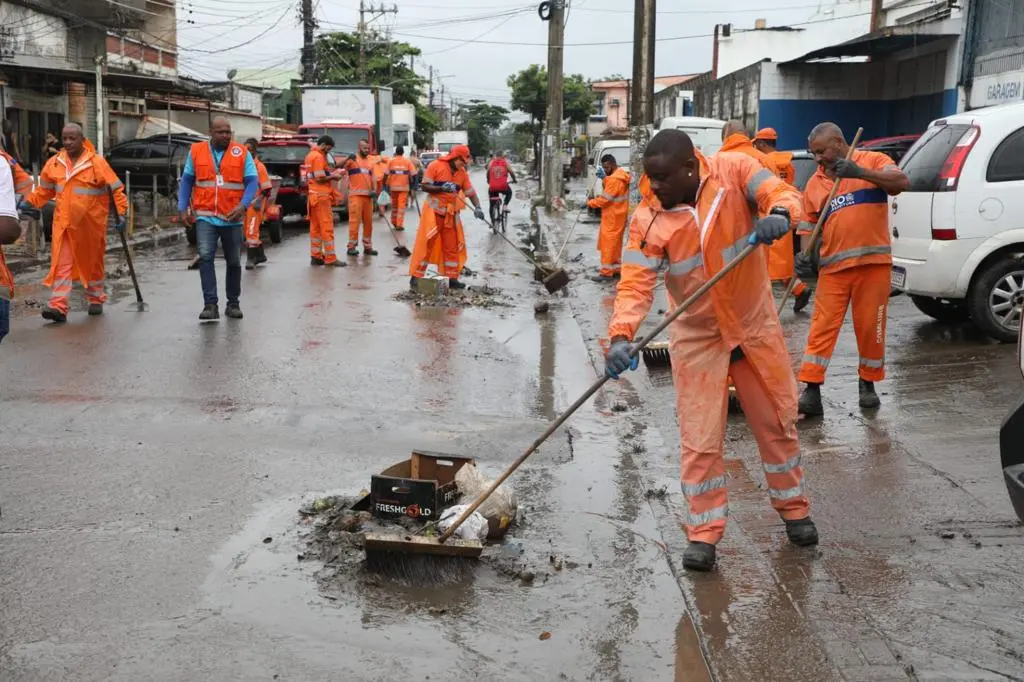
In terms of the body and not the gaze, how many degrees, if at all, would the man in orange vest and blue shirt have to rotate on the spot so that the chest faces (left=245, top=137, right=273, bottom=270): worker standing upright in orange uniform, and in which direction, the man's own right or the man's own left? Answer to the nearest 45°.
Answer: approximately 180°

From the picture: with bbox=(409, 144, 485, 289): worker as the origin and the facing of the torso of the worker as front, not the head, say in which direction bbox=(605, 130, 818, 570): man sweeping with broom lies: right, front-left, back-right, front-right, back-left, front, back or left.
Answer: front-right

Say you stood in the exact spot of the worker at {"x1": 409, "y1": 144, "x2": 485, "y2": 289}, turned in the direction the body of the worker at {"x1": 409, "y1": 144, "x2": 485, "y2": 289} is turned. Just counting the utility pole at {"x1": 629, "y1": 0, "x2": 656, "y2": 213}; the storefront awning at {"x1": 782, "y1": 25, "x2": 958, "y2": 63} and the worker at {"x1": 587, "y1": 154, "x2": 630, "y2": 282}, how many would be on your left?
3

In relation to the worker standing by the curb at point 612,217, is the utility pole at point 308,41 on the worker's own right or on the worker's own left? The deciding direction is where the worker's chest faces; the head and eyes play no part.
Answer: on the worker's own right

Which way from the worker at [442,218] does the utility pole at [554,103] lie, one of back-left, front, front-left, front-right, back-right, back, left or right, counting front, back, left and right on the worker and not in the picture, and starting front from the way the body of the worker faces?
back-left

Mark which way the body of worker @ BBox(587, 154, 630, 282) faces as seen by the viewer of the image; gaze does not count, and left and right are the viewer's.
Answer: facing to the left of the viewer

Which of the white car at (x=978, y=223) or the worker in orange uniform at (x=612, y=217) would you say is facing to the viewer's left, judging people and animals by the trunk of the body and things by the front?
the worker in orange uniform

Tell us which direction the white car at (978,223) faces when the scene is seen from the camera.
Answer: facing away from the viewer and to the right of the viewer

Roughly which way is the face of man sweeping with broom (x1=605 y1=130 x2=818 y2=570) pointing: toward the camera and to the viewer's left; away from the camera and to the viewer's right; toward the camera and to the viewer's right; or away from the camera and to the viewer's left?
toward the camera and to the viewer's left

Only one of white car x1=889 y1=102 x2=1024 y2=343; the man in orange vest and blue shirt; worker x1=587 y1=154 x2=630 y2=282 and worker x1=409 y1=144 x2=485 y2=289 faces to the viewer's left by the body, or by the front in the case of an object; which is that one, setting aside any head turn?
worker x1=587 y1=154 x2=630 y2=282

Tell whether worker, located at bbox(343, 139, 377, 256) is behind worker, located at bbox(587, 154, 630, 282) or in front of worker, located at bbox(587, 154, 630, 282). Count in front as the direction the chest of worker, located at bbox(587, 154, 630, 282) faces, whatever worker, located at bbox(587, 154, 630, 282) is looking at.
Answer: in front

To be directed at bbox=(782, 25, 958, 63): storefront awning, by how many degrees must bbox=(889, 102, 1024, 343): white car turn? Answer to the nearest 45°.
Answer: approximately 45° to its left

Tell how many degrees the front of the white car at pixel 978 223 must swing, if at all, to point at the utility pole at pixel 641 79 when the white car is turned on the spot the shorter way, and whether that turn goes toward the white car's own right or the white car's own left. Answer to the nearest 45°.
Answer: approximately 90° to the white car's own left

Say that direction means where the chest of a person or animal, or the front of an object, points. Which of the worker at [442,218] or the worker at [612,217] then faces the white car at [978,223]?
the worker at [442,218]
